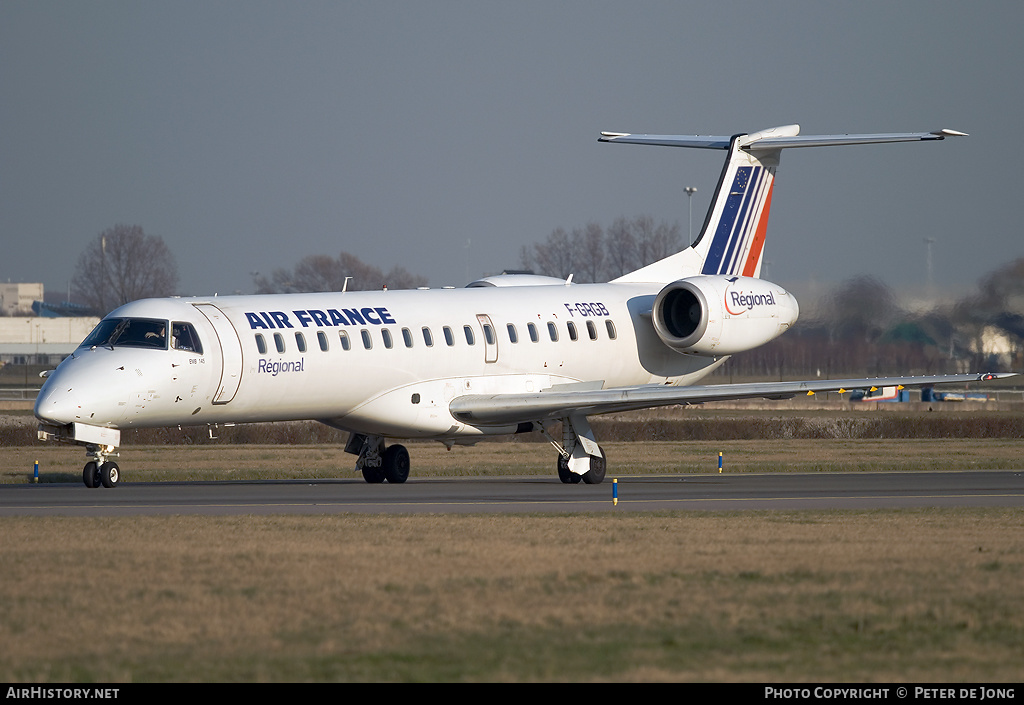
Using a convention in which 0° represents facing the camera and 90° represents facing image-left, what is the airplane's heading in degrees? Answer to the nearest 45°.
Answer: approximately 45°
